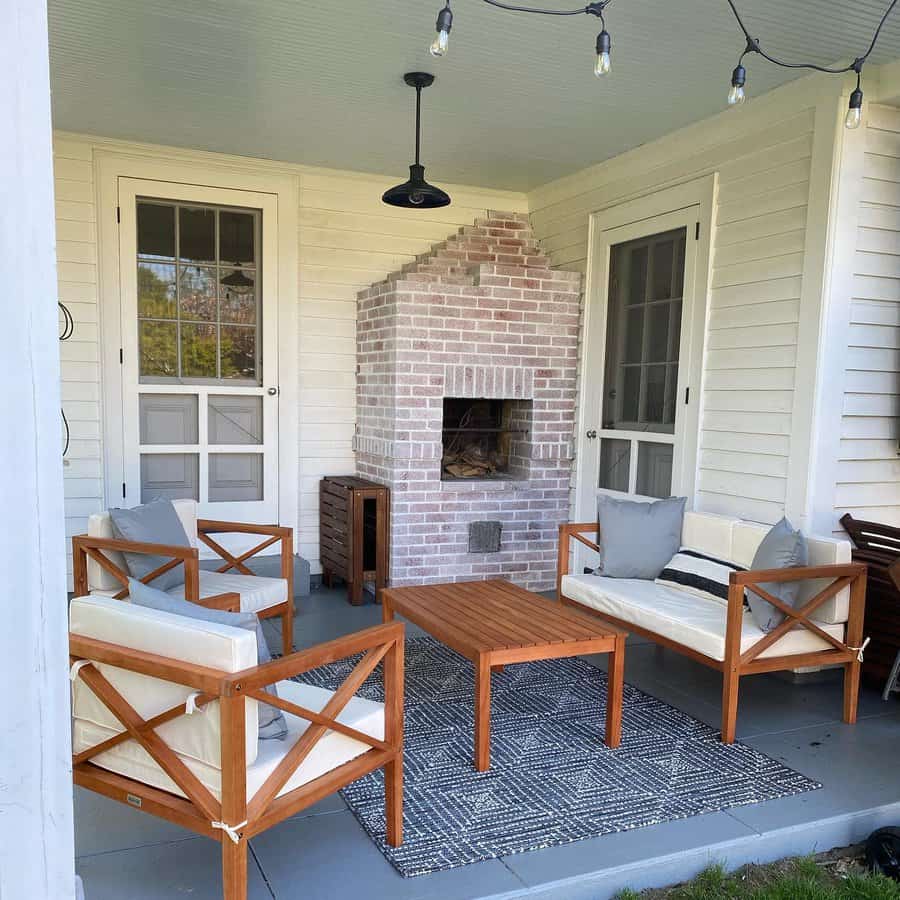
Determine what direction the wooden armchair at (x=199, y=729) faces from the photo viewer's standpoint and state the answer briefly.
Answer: facing away from the viewer and to the right of the viewer

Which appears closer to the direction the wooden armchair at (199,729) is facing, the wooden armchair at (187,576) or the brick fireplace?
the brick fireplace

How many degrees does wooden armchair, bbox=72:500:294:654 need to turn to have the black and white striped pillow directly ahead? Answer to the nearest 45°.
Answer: approximately 45° to its left

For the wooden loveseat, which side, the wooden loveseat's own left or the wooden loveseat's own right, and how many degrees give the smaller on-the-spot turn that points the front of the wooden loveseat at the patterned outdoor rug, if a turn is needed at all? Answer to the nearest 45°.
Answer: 0° — it already faces it

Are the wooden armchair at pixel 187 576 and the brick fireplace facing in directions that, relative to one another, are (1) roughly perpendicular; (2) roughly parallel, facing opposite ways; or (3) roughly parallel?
roughly perpendicular

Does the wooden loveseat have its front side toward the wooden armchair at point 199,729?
yes

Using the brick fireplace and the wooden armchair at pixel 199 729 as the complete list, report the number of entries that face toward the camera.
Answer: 1

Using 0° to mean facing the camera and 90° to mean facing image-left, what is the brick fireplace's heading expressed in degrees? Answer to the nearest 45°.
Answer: approximately 0°

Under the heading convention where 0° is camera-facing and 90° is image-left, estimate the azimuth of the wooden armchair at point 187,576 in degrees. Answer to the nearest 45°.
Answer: approximately 315°

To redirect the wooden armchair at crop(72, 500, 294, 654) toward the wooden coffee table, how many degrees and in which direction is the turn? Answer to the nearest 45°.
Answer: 0° — it already faces it
